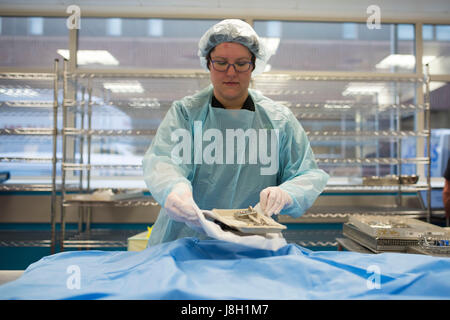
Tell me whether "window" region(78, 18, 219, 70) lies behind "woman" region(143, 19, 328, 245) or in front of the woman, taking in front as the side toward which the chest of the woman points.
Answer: behind

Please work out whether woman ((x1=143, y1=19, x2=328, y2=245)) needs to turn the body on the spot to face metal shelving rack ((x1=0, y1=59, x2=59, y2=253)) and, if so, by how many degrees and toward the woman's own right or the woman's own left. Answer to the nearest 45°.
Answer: approximately 135° to the woman's own right

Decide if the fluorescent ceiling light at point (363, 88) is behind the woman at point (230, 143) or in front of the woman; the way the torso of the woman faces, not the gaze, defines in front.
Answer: behind

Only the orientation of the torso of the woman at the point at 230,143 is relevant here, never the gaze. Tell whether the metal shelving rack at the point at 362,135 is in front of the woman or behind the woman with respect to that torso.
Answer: behind

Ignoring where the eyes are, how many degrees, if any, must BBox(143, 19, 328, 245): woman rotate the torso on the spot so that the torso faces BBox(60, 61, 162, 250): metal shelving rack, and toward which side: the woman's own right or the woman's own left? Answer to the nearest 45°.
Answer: approximately 135° to the woman's own right

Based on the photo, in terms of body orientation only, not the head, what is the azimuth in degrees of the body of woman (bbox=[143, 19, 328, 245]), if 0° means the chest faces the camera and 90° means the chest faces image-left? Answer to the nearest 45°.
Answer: approximately 0°

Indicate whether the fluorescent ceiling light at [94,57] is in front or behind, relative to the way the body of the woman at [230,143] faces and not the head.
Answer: behind
